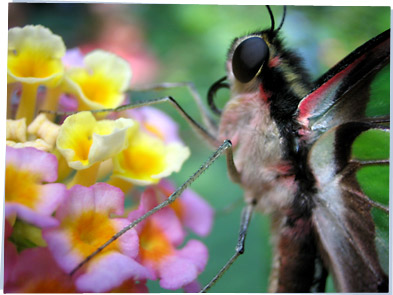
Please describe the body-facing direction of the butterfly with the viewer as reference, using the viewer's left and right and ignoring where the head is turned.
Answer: facing to the left of the viewer

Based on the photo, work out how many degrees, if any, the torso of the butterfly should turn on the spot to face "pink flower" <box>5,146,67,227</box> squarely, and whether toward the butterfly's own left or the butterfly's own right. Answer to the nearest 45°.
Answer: approximately 45° to the butterfly's own left

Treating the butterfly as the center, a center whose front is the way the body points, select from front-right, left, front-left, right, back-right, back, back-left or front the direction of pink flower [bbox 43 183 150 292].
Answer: front-left

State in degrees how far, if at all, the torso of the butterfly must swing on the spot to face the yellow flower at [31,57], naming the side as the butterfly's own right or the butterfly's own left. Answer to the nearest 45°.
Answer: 0° — it already faces it

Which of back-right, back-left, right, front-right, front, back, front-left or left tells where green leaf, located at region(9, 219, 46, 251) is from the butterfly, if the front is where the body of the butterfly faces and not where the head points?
front-left

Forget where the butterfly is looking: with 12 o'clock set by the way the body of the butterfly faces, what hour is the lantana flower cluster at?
The lantana flower cluster is roughly at 11 o'clock from the butterfly.
